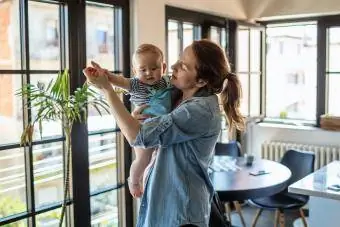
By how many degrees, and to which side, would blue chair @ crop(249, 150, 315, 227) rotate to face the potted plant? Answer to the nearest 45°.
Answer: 0° — it already faces it

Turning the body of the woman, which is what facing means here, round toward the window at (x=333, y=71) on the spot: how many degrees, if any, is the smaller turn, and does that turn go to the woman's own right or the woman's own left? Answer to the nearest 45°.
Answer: approximately 135° to the woman's own right

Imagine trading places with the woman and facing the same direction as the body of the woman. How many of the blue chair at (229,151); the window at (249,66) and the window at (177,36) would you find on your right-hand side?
3

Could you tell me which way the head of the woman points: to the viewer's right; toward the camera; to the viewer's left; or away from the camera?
to the viewer's left

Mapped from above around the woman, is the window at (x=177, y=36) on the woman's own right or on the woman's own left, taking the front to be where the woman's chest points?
on the woman's own right

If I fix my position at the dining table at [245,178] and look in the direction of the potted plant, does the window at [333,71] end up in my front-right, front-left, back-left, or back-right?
back-right

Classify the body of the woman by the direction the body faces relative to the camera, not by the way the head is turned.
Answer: to the viewer's left
